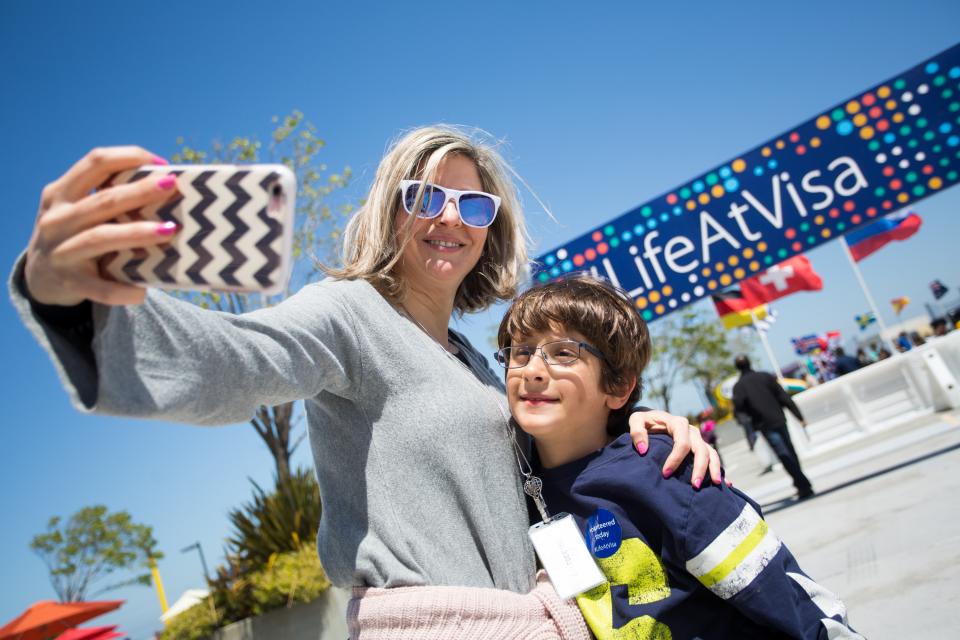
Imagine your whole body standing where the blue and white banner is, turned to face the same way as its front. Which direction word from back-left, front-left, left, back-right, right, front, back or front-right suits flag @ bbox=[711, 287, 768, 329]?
back

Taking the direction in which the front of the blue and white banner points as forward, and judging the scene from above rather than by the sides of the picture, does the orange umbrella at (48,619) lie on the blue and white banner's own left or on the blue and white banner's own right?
on the blue and white banner's own right

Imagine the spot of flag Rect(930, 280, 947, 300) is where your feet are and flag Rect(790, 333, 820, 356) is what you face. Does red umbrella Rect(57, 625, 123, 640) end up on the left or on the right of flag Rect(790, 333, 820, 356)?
left

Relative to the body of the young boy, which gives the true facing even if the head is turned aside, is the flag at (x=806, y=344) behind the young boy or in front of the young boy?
behind

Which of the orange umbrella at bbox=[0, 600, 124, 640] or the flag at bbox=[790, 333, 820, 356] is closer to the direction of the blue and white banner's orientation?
the orange umbrella

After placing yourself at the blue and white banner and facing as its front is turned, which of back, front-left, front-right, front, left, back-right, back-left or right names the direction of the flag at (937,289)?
back

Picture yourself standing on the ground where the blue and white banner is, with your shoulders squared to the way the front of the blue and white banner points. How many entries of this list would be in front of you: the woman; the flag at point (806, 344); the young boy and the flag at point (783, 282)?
2

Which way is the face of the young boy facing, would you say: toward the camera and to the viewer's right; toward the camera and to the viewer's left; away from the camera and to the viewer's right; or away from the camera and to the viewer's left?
toward the camera and to the viewer's left

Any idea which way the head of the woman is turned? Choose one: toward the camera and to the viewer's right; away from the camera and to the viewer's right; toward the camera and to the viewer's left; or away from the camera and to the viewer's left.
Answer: toward the camera and to the viewer's left

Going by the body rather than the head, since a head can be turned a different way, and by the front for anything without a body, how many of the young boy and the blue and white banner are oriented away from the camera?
0
